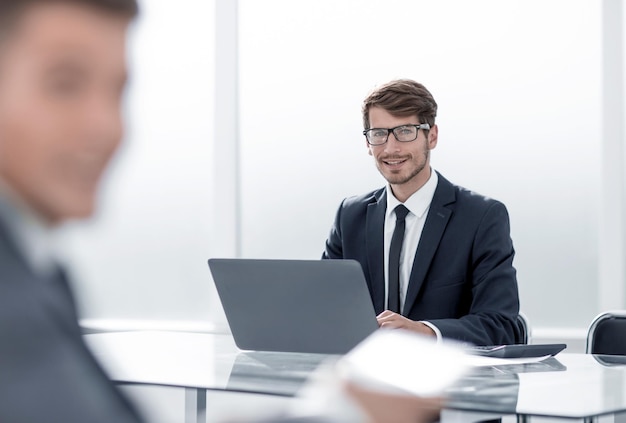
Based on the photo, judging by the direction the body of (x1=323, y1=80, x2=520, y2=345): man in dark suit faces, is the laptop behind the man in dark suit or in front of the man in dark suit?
in front

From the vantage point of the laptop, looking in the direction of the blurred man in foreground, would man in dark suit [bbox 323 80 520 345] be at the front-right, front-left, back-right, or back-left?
back-left
